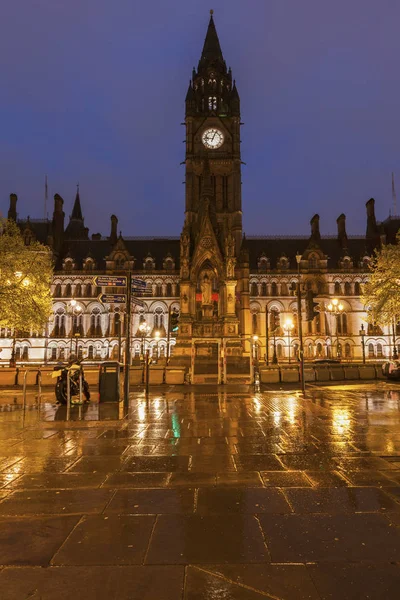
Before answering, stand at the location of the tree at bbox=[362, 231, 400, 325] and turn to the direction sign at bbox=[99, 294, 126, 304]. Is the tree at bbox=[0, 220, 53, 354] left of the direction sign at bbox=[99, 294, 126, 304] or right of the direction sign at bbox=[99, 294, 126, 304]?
right

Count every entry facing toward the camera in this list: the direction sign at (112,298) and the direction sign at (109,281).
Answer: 2

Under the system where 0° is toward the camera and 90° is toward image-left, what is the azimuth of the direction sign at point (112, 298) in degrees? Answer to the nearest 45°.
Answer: approximately 0°

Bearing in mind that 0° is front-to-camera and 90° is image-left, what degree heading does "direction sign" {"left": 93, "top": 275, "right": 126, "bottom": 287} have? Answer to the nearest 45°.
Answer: approximately 0°

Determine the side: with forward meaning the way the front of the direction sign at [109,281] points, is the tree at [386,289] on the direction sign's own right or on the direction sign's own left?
on the direction sign's own left
